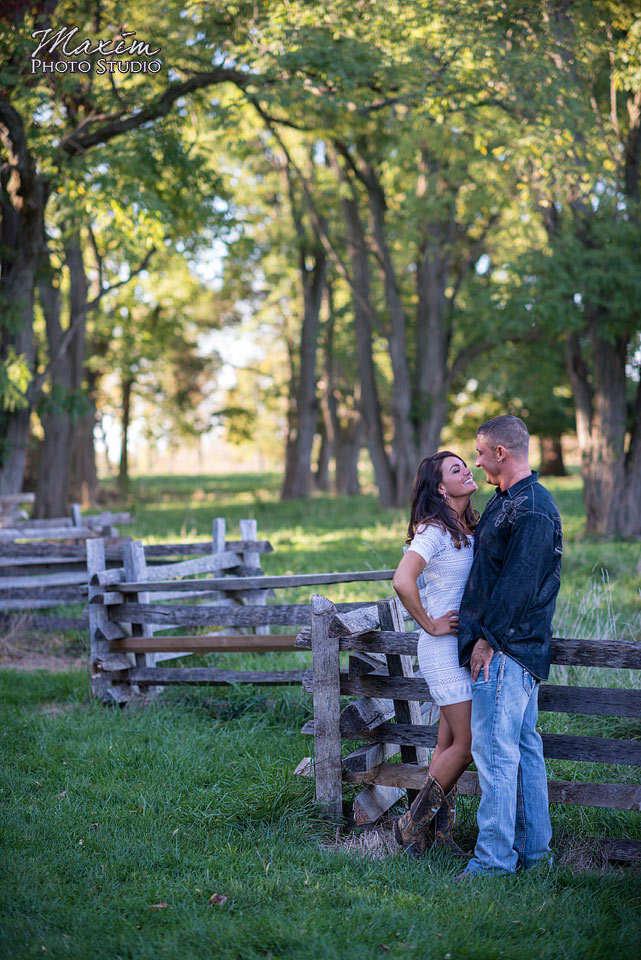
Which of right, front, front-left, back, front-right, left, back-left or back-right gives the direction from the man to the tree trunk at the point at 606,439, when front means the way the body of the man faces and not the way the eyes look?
right

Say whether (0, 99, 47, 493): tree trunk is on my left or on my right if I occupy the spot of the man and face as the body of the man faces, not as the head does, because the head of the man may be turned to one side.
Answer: on my right

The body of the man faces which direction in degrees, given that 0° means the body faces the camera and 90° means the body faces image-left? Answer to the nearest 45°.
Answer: approximately 90°

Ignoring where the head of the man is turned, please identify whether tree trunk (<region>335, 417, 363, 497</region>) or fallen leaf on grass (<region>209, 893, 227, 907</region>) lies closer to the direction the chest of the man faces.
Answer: the fallen leaf on grass

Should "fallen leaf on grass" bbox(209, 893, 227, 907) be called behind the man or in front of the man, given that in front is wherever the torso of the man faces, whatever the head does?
in front

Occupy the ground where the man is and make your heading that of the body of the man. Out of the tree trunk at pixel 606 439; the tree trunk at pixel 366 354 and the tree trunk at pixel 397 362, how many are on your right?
3

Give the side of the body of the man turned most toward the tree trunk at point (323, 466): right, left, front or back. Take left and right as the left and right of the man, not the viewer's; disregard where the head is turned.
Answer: right

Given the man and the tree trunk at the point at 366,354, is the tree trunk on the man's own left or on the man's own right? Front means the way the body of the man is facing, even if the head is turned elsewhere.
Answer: on the man's own right

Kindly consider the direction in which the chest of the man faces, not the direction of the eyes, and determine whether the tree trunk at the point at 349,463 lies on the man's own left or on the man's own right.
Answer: on the man's own right

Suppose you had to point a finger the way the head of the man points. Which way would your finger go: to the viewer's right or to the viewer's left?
to the viewer's left

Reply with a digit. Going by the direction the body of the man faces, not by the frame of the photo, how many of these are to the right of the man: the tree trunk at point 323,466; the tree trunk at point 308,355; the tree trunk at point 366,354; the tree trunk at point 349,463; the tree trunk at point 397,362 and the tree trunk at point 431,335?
6

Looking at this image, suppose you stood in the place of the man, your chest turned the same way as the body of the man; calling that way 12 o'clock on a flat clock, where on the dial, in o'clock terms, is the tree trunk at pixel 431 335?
The tree trunk is roughly at 3 o'clock from the man.
